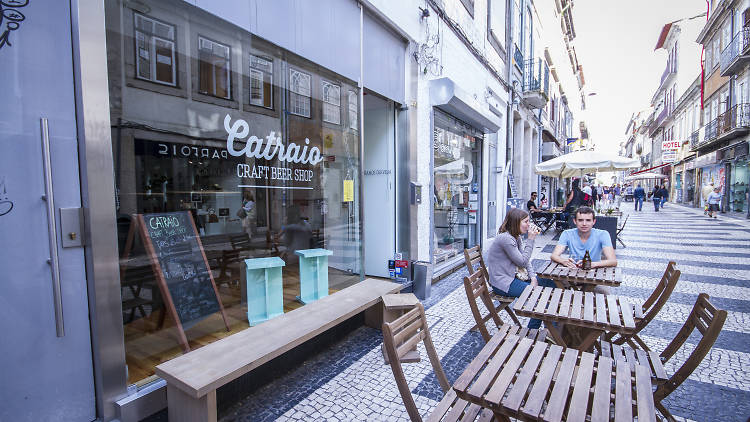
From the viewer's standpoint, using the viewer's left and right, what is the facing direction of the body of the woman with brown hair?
facing to the right of the viewer

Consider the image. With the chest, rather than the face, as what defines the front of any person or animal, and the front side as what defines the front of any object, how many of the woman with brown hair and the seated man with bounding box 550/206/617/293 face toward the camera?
1

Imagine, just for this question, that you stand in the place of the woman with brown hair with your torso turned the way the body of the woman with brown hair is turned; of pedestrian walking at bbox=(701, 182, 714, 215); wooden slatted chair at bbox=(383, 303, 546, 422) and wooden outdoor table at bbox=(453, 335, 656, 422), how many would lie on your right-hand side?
2

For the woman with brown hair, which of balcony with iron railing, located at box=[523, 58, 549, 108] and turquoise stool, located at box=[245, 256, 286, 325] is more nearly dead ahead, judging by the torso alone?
the balcony with iron railing

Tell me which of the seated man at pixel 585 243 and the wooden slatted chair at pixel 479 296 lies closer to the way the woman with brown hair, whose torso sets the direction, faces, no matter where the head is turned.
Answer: the seated man

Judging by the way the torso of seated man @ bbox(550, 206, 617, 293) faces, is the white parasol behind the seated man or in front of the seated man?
behind

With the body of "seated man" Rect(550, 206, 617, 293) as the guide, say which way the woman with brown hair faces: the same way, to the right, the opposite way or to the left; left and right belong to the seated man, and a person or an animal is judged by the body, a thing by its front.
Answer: to the left

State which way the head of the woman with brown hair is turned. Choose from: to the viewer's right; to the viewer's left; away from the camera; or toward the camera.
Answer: to the viewer's right

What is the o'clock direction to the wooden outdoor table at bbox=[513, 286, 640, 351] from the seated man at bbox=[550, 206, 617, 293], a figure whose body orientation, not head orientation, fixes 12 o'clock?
The wooden outdoor table is roughly at 12 o'clock from the seated man.

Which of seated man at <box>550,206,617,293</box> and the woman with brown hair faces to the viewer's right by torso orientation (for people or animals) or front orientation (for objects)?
the woman with brown hair

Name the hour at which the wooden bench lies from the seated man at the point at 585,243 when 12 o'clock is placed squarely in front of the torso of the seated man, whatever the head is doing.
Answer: The wooden bench is roughly at 1 o'clock from the seated man.

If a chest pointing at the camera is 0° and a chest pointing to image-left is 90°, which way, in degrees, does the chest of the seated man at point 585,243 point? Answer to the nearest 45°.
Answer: approximately 0°
